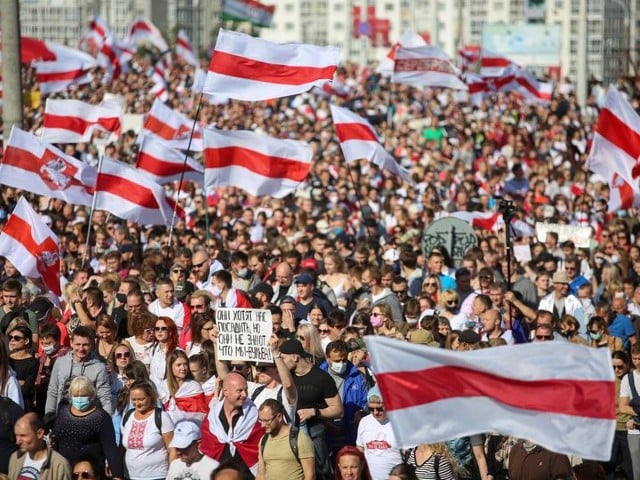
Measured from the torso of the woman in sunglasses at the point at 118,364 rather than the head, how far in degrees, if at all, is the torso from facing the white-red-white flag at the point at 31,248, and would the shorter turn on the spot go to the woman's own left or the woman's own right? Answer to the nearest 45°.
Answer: approximately 180°

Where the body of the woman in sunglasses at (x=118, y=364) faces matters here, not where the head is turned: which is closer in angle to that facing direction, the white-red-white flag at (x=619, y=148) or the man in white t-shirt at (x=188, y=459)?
the man in white t-shirt

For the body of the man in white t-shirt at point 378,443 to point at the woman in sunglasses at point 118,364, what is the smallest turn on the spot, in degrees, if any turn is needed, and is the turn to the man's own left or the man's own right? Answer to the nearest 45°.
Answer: approximately 135° to the man's own right

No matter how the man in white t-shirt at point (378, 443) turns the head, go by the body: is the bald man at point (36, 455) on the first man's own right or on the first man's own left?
on the first man's own right

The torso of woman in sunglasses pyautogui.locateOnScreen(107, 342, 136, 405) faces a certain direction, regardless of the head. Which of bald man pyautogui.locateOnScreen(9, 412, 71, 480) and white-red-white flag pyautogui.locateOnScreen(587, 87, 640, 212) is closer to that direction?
the bald man

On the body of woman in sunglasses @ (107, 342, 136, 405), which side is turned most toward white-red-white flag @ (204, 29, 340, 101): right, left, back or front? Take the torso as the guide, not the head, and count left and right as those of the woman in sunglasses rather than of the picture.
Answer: back

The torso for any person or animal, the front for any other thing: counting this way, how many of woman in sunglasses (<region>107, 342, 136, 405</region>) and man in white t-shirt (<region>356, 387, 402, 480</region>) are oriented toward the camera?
2

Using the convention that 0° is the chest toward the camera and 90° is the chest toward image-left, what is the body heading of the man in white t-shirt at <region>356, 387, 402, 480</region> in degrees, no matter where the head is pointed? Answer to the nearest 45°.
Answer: approximately 0°

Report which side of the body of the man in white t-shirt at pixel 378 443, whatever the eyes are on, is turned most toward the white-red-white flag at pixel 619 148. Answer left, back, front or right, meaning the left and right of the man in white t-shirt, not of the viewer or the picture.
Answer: back

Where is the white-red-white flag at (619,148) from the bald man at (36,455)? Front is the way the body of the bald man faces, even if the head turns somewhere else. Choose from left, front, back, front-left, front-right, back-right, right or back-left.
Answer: back

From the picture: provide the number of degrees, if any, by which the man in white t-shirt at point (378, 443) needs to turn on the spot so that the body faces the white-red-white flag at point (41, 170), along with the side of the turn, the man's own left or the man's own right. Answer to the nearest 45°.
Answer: approximately 135° to the man's own right

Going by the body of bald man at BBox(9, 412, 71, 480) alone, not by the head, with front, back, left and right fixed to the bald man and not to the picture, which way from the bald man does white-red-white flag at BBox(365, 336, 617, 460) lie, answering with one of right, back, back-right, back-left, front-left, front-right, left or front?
left

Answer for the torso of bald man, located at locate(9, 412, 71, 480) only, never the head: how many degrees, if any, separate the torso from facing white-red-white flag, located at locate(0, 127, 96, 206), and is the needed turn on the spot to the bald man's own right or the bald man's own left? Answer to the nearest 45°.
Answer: approximately 135° to the bald man's own right
